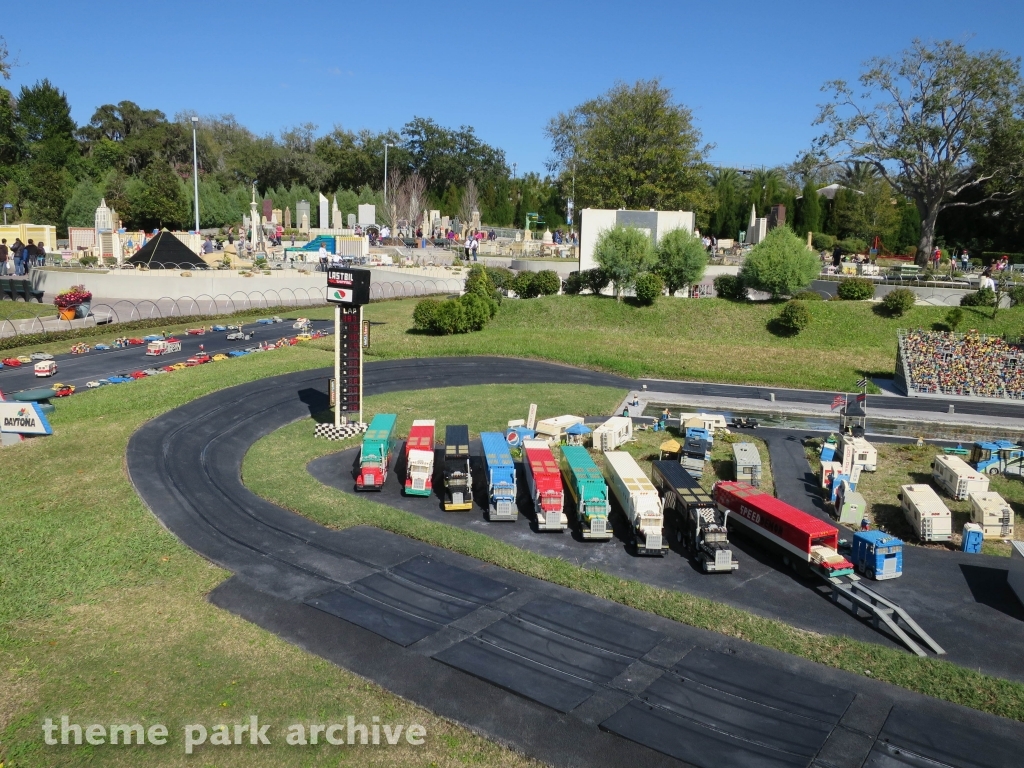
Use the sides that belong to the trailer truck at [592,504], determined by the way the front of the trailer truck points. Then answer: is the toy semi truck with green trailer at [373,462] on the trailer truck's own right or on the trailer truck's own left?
on the trailer truck's own right

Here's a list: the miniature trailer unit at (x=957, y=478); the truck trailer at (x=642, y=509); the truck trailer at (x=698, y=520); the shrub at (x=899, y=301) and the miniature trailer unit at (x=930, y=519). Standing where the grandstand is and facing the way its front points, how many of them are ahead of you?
4

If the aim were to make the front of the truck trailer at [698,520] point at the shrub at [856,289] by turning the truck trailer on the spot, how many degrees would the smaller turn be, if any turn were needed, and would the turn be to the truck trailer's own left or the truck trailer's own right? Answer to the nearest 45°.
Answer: approximately 135° to the truck trailer's own left

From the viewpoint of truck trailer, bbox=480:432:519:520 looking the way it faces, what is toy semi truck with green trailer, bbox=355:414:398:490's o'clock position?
The toy semi truck with green trailer is roughly at 4 o'clock from the truck trailer.

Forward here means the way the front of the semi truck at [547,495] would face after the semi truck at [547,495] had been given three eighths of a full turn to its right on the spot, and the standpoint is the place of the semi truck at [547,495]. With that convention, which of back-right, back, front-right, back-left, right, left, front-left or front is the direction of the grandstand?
right

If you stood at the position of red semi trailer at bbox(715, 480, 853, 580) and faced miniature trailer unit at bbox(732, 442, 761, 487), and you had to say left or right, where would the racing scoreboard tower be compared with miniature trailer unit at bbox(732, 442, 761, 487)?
left

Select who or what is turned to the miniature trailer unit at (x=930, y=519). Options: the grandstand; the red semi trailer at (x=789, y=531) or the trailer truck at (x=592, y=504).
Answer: the grandstand

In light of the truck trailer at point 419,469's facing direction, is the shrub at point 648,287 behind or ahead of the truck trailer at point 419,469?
behind

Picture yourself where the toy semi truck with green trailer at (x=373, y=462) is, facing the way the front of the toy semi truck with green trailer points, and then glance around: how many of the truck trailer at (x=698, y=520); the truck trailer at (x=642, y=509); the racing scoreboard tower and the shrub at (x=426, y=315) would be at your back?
2

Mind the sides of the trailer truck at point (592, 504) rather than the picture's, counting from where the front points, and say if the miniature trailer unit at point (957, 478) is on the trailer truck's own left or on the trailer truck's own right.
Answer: on the trailer truck's own left

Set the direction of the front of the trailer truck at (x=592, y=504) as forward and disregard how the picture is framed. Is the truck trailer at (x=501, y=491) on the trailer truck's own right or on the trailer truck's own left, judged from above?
on the trailer truck's own right
